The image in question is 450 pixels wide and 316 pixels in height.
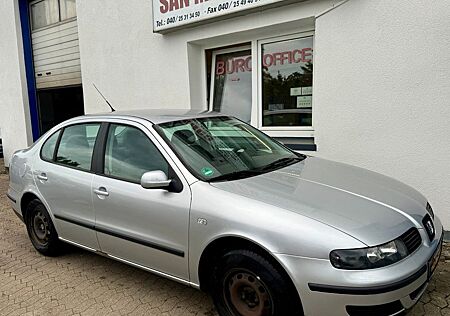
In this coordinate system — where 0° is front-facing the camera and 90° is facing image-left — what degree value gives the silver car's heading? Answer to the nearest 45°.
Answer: approximately 315°
